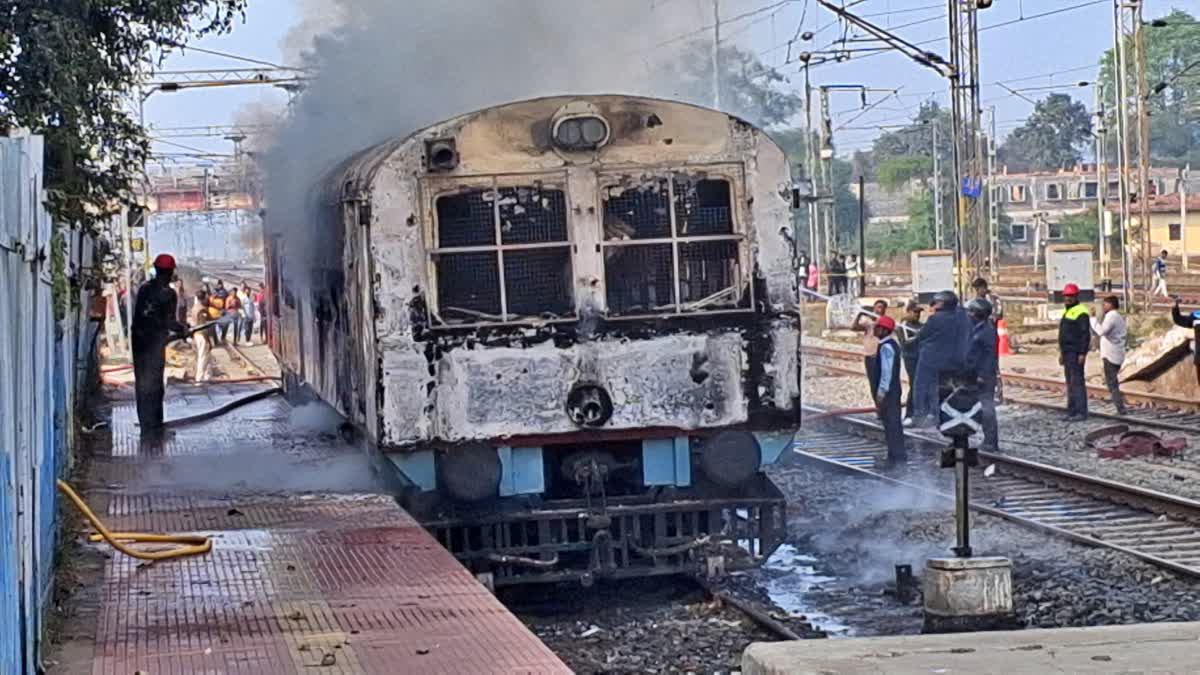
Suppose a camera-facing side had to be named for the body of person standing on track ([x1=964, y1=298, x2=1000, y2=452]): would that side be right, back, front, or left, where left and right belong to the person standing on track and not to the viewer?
left

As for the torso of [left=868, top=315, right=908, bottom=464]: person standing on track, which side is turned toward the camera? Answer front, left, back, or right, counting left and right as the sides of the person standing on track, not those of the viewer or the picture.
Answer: left

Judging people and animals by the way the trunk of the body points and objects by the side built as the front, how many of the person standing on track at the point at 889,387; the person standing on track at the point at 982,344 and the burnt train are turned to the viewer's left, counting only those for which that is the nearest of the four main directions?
2

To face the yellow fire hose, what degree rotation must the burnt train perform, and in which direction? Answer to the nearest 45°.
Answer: approximately 90° to its right

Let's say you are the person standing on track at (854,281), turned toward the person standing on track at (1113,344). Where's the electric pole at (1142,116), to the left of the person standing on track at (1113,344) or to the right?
left

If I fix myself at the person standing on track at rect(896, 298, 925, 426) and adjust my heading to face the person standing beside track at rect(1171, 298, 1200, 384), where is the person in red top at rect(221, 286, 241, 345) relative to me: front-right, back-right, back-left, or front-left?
back-left

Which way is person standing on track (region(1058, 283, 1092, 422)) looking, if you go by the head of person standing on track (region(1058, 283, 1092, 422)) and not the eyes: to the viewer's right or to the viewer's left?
to the viewer's left

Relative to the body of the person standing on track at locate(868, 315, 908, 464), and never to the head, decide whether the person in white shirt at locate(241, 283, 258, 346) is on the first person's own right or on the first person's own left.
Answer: on the first person's own right

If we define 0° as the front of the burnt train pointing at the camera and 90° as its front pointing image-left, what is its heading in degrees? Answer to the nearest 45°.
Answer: approximately 0°

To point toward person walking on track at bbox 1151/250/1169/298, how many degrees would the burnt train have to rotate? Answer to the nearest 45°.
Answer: approximately 135° to its left

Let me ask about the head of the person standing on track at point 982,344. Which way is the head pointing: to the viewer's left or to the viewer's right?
to the viewer's left

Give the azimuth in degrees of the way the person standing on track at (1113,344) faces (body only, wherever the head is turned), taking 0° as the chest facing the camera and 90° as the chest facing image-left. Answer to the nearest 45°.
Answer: approximately 90°

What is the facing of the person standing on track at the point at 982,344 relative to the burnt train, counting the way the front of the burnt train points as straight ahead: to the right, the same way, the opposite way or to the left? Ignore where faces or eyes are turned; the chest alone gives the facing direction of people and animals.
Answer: to the right
